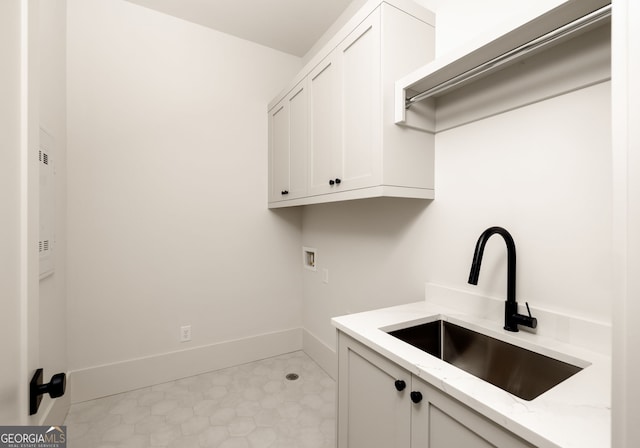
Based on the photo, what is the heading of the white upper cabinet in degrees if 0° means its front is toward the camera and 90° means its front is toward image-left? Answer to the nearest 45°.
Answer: approximately 45°

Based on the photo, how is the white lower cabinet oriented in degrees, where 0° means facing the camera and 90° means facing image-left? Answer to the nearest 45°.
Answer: approximately 45°

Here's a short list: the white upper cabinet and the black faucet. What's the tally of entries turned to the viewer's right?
0

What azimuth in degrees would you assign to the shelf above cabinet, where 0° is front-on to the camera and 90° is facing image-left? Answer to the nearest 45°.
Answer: approximately 45°

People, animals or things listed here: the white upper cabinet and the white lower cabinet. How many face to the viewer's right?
0

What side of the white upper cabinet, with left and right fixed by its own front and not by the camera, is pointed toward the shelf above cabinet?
left

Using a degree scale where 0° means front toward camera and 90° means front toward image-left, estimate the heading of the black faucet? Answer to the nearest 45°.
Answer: approximately 45°
